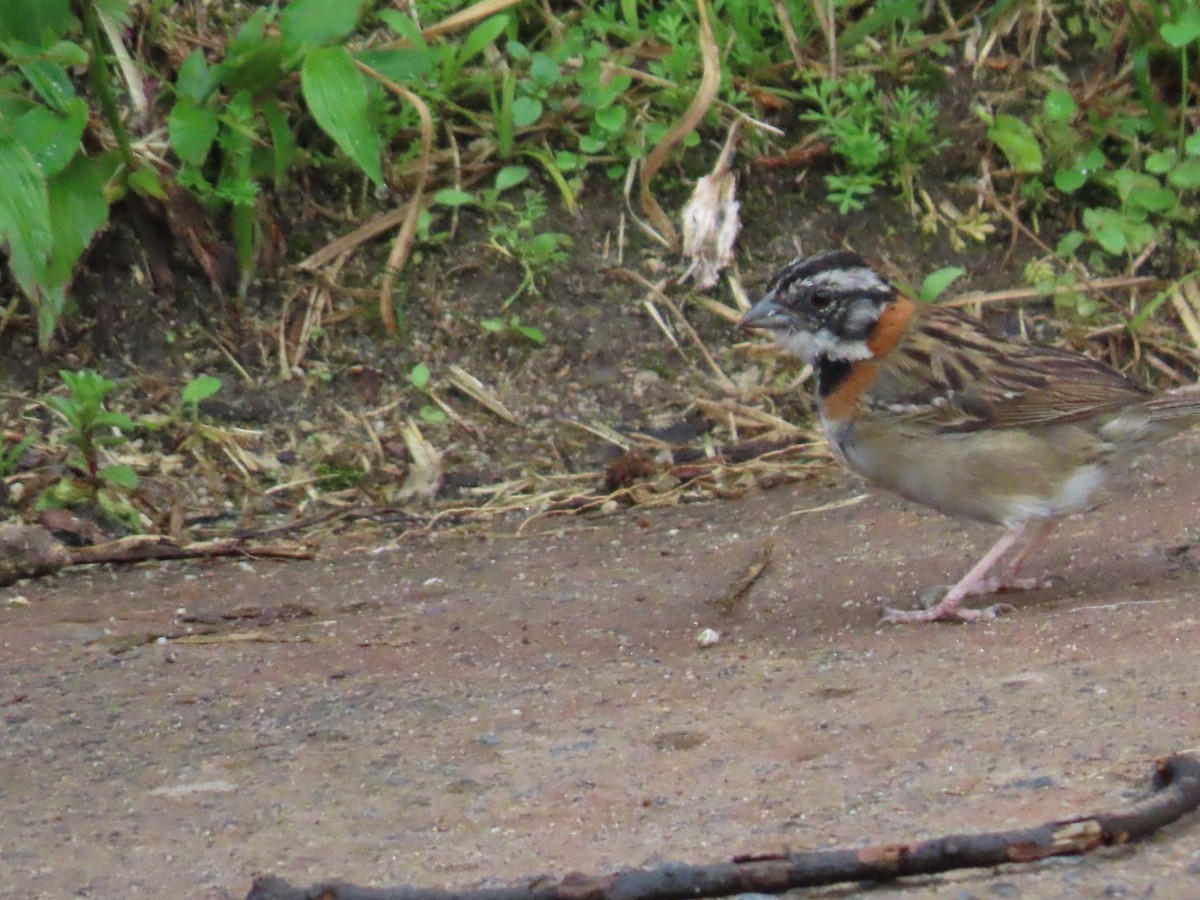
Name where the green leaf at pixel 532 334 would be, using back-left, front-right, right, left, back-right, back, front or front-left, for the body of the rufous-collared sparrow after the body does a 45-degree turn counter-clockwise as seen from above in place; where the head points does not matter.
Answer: right

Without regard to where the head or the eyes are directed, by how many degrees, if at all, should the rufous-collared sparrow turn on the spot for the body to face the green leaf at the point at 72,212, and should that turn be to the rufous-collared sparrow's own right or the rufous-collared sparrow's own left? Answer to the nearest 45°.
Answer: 0° — it already faces it

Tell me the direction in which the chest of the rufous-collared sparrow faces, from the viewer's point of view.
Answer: to the viewer's left

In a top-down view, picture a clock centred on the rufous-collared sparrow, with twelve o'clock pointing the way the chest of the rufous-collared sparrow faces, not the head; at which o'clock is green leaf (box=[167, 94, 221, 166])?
The green leaf is roughly at 1 o'clock from the rufous-collared sparrow.

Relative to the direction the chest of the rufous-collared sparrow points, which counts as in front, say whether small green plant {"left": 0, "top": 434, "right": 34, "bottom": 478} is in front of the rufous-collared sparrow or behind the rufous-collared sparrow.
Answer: in front

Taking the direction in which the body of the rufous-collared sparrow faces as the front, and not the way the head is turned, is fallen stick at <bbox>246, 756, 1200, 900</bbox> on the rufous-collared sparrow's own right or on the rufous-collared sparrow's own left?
on the rufous-collared sparrow's own left

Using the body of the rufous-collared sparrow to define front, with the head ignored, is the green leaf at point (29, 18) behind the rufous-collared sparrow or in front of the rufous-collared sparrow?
in front

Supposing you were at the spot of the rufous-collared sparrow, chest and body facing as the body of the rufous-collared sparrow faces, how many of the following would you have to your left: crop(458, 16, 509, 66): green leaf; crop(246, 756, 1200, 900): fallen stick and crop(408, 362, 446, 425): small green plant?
1

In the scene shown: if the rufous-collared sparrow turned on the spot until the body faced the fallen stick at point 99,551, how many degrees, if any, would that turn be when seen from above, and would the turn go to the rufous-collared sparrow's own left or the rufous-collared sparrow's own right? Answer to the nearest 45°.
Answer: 0° — it already faces it

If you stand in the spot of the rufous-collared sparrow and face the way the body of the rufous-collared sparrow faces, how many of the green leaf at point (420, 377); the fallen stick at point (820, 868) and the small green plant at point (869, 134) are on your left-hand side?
1

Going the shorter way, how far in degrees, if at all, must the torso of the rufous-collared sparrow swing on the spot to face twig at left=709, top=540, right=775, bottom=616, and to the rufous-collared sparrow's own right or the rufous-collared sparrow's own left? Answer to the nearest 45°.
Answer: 0° — it already faces it

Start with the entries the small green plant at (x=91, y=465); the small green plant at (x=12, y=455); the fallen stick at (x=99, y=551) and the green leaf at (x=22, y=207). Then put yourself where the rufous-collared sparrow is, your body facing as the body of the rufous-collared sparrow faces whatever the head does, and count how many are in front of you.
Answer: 4

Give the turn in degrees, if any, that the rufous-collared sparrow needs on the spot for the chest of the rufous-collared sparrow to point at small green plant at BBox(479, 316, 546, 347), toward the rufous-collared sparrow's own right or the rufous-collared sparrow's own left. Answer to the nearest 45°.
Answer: approximately 45° to the rufous-collared sparrow's own right

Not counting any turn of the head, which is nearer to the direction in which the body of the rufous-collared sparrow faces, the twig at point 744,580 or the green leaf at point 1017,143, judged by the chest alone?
the twig
